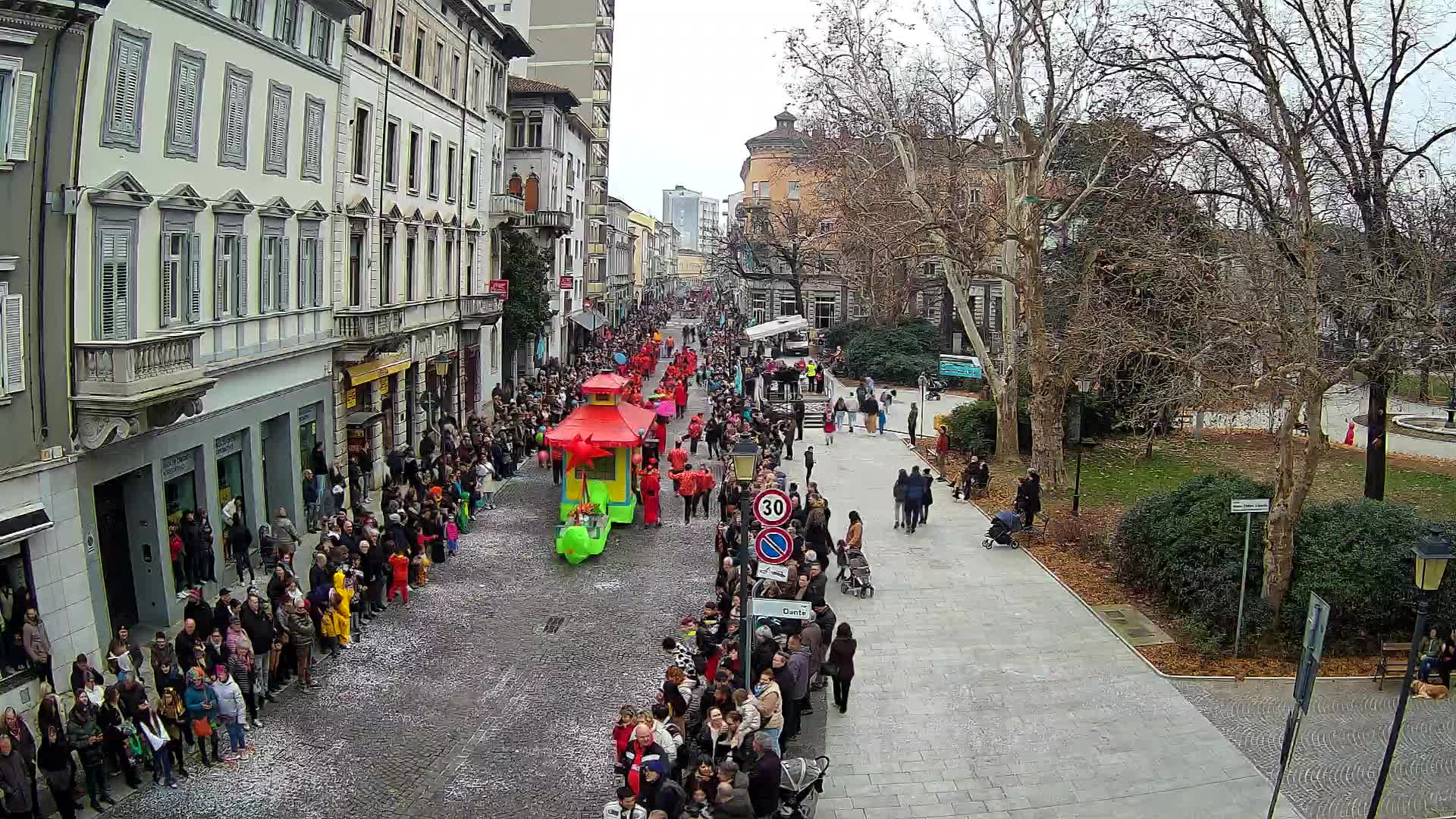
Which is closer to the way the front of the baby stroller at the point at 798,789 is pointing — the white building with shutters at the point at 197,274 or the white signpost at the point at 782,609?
the white building with shutters

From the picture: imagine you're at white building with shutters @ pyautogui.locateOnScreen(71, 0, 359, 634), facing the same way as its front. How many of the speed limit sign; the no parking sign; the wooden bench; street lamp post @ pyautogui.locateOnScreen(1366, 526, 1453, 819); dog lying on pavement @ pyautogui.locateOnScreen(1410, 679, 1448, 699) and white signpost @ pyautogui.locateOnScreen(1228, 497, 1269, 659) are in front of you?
6

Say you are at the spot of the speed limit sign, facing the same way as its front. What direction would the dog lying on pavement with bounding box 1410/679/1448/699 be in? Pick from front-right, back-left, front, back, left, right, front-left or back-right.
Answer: left

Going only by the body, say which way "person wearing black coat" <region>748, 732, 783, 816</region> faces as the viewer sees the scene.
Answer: to the viewer's left

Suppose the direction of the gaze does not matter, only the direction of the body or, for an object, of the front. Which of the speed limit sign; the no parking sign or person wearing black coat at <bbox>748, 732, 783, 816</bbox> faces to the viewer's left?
the person wearing black coat

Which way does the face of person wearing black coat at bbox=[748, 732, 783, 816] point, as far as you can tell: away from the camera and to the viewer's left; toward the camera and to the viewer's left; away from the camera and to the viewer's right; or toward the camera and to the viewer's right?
away from the camera and to the viewer's left

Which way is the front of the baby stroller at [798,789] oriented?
to the viewer's left

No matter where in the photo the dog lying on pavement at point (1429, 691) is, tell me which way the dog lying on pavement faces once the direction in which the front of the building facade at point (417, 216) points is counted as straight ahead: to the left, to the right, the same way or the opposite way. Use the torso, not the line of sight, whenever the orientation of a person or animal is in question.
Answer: the opposite way

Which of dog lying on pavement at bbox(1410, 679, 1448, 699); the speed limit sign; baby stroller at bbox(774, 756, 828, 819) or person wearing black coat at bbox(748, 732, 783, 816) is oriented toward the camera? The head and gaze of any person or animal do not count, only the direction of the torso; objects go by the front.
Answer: the speed limit sign

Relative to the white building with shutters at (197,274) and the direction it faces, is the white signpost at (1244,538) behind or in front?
in front

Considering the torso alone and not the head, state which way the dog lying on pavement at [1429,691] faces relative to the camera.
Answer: to the viewer's left

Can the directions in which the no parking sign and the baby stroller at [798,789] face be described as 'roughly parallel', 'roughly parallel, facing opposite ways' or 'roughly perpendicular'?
roughly perpendicular

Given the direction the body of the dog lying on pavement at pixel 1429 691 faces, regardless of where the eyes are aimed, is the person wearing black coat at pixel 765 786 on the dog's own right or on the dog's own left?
on the dog's own left

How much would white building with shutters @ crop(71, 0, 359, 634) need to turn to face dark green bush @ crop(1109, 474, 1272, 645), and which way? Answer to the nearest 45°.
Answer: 0° — it already faces it

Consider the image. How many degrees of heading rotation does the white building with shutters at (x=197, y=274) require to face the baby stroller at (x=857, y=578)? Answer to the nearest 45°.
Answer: approximately 45° to its left

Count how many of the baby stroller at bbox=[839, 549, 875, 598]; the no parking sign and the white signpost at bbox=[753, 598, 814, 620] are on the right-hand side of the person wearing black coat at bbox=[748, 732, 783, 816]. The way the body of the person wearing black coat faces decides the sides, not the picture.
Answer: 3

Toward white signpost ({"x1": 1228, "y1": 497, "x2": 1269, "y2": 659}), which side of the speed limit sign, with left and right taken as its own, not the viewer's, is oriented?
left

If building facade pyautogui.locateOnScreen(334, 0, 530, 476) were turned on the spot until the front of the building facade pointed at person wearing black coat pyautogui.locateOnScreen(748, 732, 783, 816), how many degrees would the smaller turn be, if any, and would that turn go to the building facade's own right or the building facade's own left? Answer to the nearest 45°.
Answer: approximately 45° to the building facade's own right

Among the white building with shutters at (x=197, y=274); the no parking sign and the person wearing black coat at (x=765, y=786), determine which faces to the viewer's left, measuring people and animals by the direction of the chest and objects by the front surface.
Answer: the person wearing black coat

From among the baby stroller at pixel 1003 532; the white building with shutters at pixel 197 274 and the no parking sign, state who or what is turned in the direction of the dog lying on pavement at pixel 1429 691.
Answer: the white building with shutters
